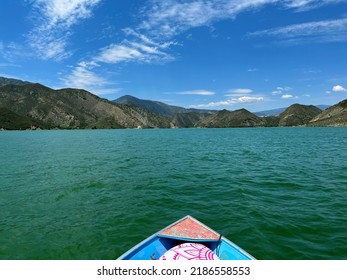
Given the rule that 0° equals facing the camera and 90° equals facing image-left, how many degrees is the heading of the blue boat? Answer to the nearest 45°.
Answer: approximately 180°
